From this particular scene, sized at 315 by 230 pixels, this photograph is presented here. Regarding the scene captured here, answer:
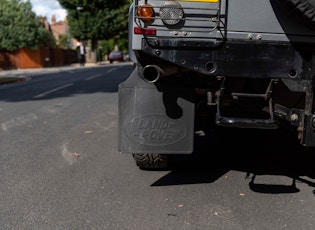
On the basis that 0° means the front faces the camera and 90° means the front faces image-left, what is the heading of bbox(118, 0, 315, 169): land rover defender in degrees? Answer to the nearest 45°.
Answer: approximately 180°

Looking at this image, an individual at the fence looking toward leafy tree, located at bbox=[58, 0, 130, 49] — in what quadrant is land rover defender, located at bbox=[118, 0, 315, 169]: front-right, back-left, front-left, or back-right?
back-right

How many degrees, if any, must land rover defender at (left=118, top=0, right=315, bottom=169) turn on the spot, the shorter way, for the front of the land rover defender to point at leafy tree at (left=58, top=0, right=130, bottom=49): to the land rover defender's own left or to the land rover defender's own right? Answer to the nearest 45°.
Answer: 0° — it already faces it

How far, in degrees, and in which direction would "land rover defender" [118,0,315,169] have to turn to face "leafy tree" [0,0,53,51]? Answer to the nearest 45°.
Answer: approximately 45° to its left

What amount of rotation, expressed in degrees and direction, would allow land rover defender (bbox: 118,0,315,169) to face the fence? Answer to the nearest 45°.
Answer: approximately 45° to its left
